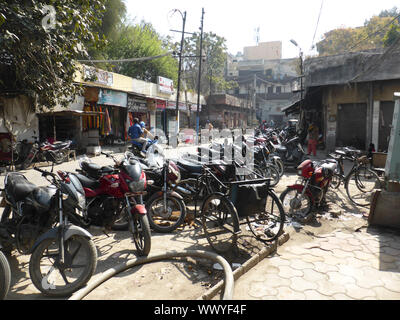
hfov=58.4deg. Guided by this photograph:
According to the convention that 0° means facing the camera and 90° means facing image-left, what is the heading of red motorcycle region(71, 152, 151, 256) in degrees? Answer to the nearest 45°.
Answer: approximately 315°

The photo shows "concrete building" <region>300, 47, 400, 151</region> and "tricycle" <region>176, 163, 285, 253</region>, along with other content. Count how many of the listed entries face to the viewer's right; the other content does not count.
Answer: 0

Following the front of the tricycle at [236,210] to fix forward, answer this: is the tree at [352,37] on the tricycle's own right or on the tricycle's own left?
on the tricycle's own right

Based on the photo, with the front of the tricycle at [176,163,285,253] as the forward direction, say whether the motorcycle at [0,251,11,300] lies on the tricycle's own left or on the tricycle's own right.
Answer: on the tricycle's own left

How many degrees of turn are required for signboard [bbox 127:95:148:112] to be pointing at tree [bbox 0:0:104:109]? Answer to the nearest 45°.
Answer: approximately 45° to its right

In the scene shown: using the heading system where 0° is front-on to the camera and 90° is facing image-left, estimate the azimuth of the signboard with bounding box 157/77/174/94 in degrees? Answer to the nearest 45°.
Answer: approximately 315°

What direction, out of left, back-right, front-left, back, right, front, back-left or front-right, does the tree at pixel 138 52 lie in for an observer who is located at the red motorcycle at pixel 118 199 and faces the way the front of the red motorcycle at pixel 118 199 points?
back-left

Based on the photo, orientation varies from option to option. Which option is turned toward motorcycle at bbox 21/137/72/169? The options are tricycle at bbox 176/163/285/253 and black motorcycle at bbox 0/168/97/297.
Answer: the tricycle

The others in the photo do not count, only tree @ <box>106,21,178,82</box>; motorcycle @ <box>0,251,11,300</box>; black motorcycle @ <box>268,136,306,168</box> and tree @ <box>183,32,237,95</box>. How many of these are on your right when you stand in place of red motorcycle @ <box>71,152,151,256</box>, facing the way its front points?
1

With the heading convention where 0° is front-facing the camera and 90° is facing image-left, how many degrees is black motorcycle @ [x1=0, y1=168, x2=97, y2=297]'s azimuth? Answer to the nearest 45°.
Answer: approximately 315°

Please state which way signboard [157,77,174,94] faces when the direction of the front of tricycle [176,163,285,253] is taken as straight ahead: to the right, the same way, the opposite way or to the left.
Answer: the opposite way

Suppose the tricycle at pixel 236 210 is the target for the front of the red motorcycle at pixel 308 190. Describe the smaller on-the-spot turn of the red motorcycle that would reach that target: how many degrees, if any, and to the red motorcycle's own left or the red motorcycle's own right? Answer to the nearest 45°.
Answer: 0° — it already faces it

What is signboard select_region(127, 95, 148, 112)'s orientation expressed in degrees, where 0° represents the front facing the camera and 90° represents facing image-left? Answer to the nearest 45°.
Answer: approximately 315°

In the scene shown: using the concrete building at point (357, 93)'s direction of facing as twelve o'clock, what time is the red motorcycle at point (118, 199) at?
The red motorcycle is roughly at 11 o'clock from the concrete building.

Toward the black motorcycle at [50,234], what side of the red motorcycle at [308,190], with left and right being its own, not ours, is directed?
front

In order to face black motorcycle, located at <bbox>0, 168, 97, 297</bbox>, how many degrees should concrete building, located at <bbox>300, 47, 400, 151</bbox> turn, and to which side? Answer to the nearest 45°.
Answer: approximately 45° to its left
